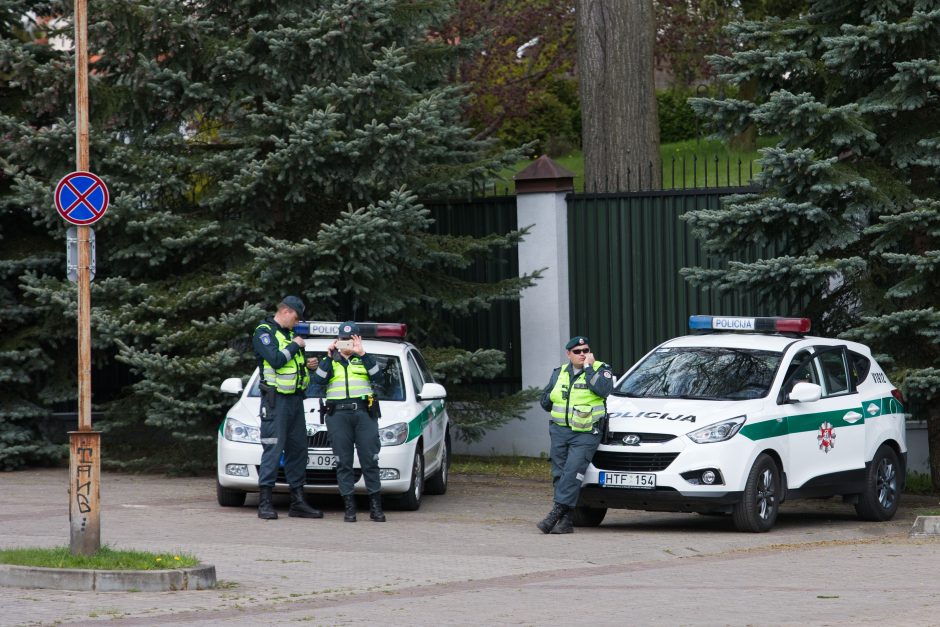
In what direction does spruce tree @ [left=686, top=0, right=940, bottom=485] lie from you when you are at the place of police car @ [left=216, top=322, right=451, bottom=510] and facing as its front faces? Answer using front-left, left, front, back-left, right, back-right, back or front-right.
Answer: left

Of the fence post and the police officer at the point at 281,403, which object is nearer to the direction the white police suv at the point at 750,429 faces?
the police officer

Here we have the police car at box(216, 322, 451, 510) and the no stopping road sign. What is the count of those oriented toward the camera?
2

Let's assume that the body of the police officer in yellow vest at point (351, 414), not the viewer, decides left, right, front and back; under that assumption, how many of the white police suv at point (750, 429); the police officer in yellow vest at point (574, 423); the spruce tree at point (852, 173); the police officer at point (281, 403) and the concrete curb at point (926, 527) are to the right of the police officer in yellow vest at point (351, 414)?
1

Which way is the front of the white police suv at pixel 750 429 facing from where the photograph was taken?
facing the viewer and to the left of the viewer

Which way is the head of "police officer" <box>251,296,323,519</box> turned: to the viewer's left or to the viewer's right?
to the viewer's right

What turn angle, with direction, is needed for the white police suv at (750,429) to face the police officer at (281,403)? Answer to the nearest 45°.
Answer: approximately 45° to its right

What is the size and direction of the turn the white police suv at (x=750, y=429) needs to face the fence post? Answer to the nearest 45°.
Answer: approximately 90° to its right

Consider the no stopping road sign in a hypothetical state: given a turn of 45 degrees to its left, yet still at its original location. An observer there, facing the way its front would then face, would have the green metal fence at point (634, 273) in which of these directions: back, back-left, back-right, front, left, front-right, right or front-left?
left

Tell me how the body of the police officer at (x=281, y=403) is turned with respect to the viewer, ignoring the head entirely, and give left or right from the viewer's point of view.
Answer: facing the viewer and to the right of the viewer
